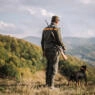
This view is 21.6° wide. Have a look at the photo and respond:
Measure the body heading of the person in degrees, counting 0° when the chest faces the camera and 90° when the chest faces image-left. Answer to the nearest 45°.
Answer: approximately 225°
